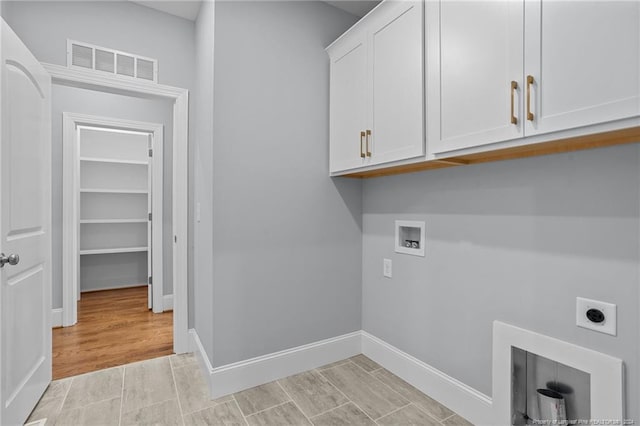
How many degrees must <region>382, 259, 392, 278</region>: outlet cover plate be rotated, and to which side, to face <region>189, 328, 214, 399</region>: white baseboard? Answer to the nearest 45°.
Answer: approximately 45° to its right

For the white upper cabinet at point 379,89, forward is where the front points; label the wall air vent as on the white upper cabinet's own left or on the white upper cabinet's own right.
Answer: on the white upper cabinet's own right

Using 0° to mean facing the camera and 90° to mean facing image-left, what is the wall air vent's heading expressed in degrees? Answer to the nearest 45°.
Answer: approximately 315°

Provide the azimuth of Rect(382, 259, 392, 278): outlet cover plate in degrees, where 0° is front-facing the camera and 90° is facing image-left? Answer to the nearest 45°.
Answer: approximately 45°

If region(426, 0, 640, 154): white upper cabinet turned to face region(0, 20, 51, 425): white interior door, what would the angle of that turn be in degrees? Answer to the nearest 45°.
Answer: approximately 45° to its right
